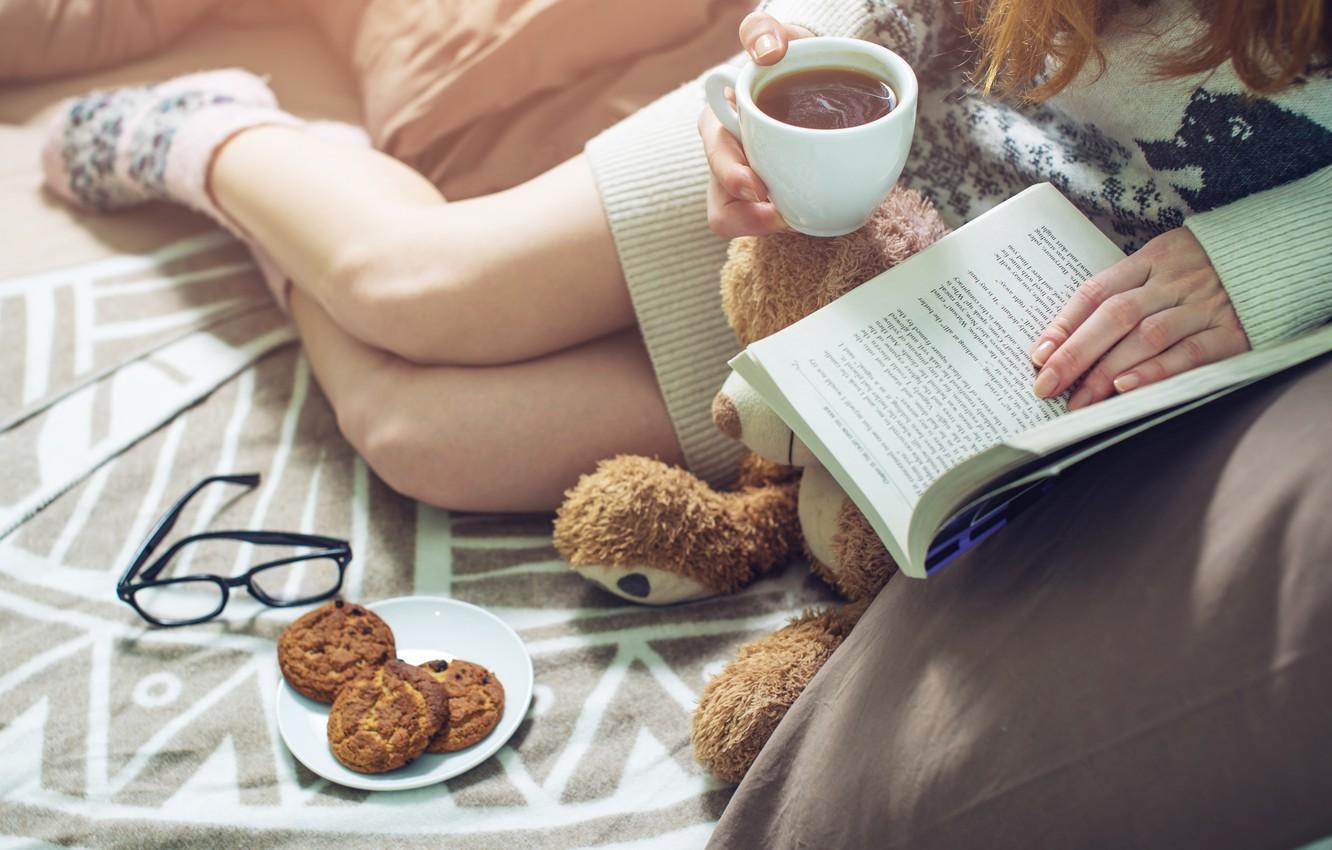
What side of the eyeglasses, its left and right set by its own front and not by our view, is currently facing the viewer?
front
